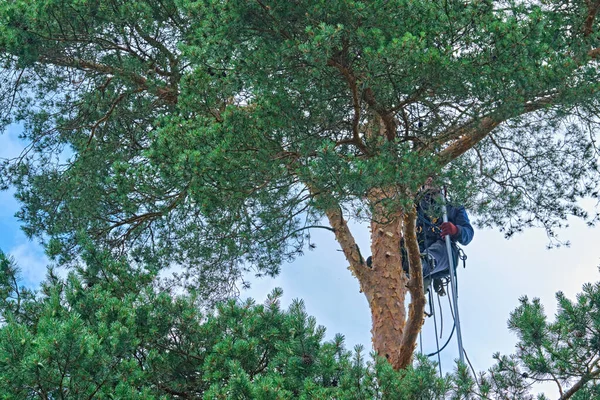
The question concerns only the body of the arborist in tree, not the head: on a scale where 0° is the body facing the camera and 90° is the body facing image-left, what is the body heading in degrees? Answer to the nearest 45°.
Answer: approximately 45°
